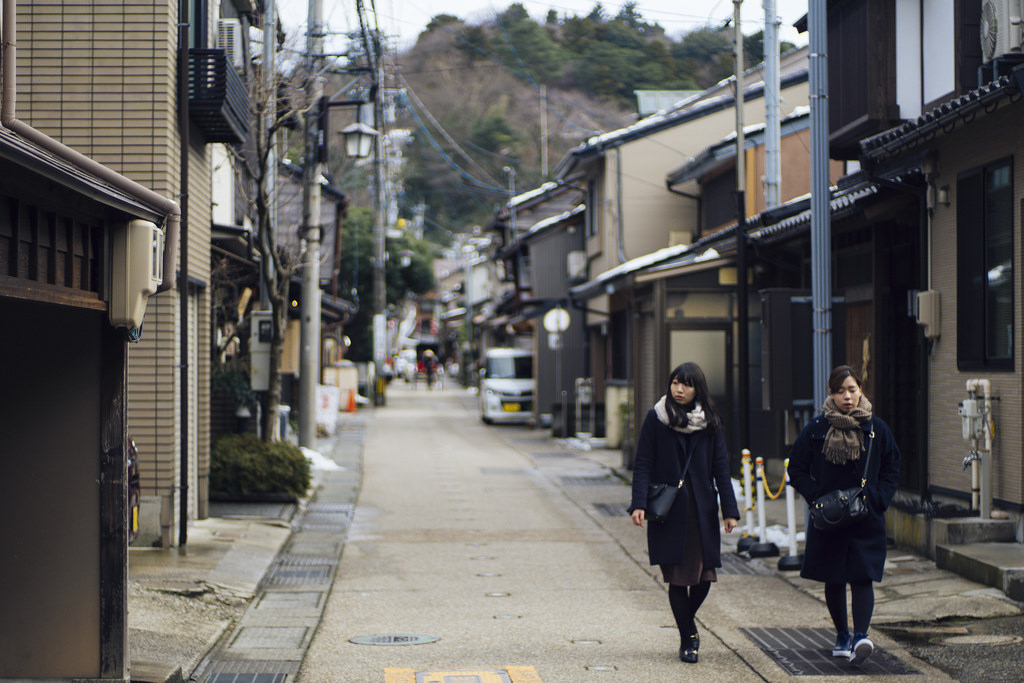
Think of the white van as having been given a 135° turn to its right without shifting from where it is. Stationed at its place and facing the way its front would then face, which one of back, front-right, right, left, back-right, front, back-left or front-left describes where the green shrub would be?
back-left

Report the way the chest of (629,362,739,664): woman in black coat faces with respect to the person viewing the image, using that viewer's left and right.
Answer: facing the viewer

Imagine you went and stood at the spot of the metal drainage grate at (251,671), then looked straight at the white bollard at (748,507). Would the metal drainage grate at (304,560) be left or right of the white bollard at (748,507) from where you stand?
left

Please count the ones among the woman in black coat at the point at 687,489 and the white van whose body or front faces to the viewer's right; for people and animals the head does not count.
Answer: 0

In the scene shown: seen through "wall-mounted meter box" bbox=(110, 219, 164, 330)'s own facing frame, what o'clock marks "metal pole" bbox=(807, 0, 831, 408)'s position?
The metal pole is roughly at 11 o'clock from the wall-mounted meter box.

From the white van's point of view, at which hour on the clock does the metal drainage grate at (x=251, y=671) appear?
The metal drainage grate is roughly at 12 o'clock from the white van.

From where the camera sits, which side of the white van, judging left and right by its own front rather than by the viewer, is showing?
front

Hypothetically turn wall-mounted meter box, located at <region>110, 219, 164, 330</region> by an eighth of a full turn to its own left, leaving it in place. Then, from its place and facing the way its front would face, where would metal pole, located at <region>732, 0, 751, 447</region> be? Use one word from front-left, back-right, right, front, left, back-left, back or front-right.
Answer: front

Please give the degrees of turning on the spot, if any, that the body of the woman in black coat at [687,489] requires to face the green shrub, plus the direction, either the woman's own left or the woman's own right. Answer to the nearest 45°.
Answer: approximately 135° to the woman's own right

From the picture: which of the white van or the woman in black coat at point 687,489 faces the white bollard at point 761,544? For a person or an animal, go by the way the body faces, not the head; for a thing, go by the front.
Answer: the white van

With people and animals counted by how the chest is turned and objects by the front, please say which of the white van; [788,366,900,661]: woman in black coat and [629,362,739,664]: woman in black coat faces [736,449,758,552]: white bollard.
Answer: the white van

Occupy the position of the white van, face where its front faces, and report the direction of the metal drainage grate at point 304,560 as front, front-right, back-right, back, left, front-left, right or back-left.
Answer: front

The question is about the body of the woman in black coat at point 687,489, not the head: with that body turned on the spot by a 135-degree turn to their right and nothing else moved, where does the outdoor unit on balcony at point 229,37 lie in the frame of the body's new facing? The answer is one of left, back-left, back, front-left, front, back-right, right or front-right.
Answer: front

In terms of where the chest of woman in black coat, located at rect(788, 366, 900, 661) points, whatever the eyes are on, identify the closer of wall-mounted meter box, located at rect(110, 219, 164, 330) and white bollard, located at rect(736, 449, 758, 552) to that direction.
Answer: the wall-mounted meter box

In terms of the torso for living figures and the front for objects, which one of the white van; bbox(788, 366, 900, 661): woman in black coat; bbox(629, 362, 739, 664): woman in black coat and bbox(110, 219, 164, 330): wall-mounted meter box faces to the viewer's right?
the wall-mounted meter box

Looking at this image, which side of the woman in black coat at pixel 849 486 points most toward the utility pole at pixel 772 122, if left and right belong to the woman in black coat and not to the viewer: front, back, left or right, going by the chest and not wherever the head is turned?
back

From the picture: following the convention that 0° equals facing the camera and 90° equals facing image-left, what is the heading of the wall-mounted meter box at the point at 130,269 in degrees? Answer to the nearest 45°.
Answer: approximately 270°

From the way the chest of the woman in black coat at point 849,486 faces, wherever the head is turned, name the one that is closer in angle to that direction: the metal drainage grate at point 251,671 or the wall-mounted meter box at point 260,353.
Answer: the metal drainage grate
